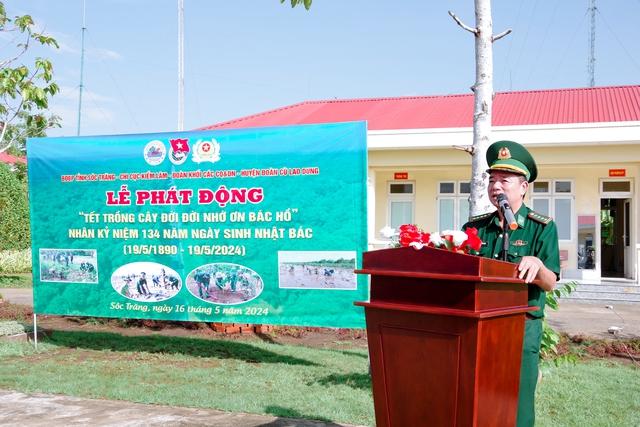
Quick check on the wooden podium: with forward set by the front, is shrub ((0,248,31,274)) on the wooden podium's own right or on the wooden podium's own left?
on the wooden podium's own right

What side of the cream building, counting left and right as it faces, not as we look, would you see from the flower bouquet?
front

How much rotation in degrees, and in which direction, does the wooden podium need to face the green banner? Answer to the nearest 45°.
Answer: approximately 90° to its right

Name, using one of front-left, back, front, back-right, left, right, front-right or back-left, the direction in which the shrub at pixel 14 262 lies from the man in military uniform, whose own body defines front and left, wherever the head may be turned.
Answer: right

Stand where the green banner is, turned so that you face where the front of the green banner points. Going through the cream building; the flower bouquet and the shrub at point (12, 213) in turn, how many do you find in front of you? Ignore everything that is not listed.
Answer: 1

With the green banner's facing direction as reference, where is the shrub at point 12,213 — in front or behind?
behind

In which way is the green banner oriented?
toward the camera

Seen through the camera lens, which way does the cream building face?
facing the viewer

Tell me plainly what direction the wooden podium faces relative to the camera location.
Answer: facing the viewer and to the left of the viewer

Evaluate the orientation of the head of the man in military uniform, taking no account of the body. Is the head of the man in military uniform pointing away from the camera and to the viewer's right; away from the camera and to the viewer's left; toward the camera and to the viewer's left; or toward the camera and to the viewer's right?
toward the camera and to the viewer's left

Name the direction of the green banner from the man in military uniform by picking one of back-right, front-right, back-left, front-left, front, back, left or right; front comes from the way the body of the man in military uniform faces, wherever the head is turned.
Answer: right

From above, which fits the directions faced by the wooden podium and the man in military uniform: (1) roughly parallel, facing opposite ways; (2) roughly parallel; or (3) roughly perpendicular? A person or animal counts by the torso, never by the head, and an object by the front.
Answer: roughly parallel

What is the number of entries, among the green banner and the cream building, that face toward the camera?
2

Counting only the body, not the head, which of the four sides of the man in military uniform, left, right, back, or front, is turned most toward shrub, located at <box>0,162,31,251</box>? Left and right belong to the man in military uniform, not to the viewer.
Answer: right

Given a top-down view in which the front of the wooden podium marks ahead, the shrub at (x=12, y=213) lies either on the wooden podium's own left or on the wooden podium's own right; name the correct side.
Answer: on the wooden podium's own right

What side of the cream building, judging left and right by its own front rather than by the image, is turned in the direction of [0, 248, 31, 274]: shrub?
right
